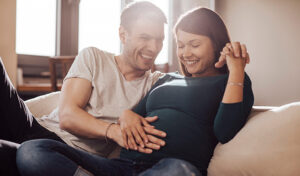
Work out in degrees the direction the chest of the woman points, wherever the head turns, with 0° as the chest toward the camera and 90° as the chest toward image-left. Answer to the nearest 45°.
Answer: approximately 45°

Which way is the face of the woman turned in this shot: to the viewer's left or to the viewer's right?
to the viewer's left
